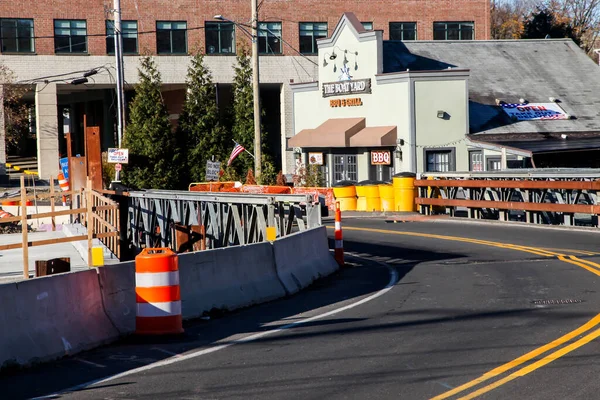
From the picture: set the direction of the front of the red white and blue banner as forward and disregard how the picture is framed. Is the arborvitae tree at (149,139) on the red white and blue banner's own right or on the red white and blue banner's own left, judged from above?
on the red white and blue banner's own right

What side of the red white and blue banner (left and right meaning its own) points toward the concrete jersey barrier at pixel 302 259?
front

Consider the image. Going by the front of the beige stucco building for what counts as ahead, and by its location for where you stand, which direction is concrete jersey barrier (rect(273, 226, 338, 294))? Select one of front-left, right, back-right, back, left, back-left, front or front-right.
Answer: front-left

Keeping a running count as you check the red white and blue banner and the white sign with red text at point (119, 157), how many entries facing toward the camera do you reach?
2

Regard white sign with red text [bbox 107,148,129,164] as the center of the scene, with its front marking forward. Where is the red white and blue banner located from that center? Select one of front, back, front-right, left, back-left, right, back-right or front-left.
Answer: left

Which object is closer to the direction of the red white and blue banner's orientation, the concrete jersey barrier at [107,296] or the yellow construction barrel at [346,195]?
the concrete jersey barrier

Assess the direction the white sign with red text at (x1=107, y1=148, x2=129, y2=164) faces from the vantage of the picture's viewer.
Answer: facing the viewer

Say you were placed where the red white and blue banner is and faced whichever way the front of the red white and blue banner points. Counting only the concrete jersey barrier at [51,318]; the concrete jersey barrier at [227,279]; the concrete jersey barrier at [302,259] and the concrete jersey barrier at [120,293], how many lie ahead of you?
4

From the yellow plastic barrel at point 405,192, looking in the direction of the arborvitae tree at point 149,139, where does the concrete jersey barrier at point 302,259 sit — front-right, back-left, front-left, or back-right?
back-left

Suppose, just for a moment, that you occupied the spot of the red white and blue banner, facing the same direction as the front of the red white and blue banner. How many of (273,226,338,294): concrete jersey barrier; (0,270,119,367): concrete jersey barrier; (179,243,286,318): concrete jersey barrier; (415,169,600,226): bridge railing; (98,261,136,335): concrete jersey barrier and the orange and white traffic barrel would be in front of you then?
6

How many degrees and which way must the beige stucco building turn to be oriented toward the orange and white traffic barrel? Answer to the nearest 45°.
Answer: approximately 45° to its left

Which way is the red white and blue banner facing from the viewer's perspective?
toward the camera

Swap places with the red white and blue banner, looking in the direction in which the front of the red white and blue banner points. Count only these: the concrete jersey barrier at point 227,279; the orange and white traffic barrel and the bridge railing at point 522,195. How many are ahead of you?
3

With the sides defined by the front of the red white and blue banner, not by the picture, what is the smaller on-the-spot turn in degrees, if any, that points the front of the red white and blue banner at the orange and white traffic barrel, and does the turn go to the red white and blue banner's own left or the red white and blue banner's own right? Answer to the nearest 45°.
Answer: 0° — it already faces it

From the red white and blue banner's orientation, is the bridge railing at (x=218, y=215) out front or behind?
out front

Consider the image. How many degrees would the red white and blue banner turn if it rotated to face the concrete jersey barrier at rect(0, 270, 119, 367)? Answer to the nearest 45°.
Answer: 0° — it already faces it

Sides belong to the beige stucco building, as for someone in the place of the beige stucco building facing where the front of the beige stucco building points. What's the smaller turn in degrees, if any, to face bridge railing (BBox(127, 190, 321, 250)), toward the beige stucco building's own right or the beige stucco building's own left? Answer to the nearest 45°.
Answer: approximately 45° to the beige stucco building's own left

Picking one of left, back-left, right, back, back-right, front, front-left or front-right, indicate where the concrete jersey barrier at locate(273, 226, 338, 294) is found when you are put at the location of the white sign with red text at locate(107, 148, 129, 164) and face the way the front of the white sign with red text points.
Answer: front
